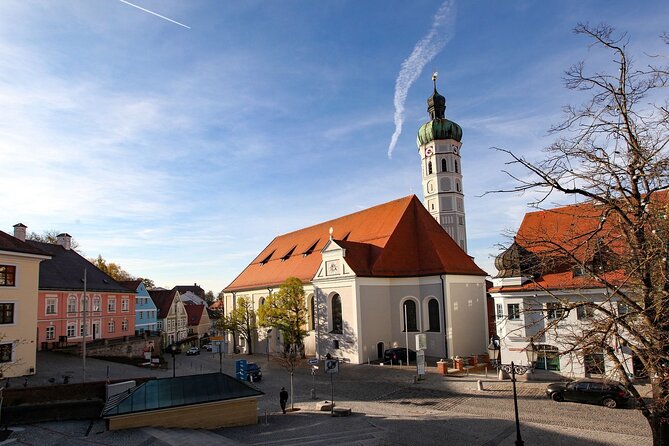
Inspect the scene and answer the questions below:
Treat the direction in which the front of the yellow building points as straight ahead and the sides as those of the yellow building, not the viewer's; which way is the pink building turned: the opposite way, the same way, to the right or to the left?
the same way

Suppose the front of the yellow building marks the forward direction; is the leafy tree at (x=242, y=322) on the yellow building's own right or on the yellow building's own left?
on the yellow building's own left

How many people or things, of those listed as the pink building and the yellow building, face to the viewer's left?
0

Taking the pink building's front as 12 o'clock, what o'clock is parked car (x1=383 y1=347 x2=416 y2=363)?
The parked car is roughly at 12 o'clock from the pink building.

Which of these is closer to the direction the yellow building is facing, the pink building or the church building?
the church building

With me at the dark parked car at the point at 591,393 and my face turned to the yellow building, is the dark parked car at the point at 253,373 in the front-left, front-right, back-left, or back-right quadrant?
front-right

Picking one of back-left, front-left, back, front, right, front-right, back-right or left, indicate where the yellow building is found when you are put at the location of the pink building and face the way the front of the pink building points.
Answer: front-right

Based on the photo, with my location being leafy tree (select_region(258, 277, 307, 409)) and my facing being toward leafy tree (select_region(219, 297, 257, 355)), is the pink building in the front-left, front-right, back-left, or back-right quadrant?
front-left

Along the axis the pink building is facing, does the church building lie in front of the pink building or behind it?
in front

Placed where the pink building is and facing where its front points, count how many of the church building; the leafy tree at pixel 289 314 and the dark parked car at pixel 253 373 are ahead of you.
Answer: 3

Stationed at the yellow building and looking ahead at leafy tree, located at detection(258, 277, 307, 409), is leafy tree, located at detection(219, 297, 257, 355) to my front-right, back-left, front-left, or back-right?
front-left

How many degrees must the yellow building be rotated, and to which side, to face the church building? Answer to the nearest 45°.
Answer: approximately 45° to its left

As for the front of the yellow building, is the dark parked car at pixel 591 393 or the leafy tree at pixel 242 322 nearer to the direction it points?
the dark parked car

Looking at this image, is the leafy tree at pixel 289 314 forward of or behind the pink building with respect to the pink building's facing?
forward

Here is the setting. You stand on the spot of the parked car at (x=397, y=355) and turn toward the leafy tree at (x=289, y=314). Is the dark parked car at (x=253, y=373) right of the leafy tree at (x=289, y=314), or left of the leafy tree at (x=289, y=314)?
left

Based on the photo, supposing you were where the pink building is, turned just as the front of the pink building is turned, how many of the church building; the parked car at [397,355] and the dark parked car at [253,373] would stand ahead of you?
3

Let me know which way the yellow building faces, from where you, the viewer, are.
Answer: facing the viewer and to the right of the viewer
